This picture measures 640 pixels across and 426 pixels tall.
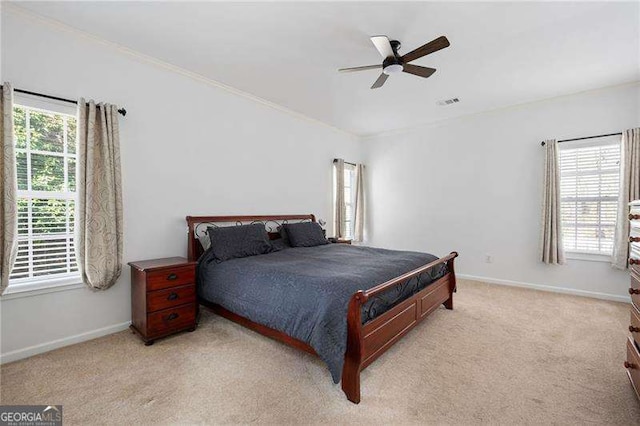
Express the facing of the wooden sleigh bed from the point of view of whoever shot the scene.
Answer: facing the viewer and to the right of the viewer

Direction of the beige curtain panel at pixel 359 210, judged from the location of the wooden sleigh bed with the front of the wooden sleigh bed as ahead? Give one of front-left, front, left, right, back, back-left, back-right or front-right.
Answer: back-left

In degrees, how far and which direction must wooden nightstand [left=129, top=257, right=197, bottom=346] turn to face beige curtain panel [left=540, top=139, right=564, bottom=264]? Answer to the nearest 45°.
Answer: approximately 45° to its left

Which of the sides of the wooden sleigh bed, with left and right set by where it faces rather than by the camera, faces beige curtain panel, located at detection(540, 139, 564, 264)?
left

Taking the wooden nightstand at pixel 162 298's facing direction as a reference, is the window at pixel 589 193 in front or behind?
in front

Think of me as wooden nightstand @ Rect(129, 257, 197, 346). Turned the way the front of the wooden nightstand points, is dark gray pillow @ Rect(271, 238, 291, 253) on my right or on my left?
on my left
